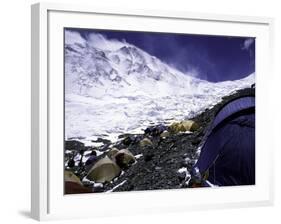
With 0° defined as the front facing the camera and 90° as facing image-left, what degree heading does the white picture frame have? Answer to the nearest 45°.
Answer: approximately 315°
